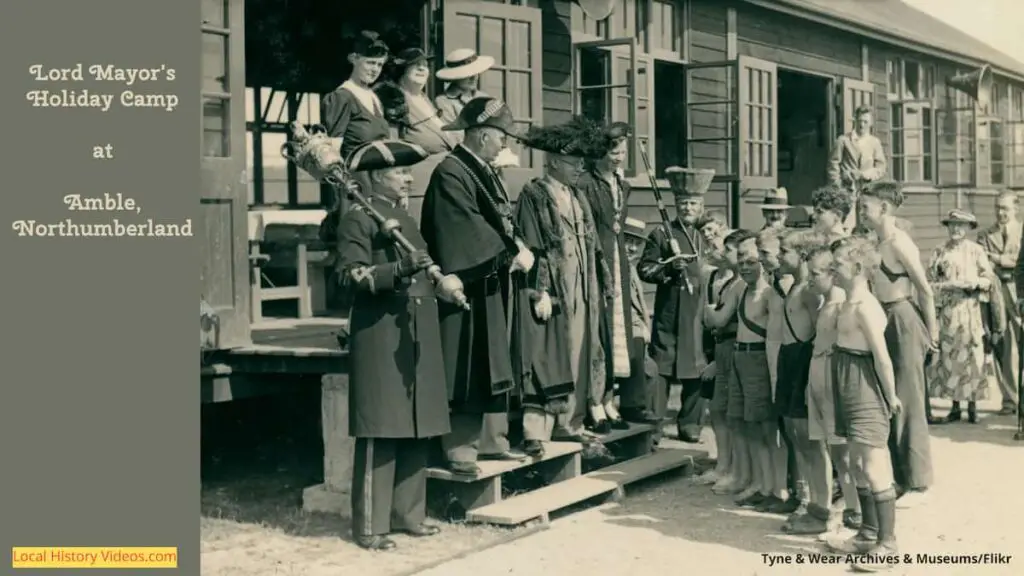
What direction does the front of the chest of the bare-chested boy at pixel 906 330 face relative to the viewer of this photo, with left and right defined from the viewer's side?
facing to the left of the viewer

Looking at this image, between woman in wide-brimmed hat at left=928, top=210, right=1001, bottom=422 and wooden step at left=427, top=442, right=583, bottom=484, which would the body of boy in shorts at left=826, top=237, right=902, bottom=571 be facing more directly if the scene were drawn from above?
the wooden step

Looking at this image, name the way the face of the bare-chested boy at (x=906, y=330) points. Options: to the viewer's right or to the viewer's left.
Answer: to the viewer's left

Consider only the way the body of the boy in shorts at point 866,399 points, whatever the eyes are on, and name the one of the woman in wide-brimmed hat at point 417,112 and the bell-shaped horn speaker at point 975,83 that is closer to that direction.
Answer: the woman in wide-brimmed hat

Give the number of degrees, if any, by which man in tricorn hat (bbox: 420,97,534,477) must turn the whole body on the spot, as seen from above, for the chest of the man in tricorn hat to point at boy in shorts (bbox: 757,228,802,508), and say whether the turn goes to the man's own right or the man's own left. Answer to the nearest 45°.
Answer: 0° — they already face them

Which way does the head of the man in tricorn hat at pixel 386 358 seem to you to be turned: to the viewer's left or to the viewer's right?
to the viewer's right

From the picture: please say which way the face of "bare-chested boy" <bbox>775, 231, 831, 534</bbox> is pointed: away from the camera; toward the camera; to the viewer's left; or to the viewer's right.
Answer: to the viewer's left

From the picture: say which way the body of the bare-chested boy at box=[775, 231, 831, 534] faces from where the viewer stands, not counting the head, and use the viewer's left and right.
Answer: facing to the left of the viewer

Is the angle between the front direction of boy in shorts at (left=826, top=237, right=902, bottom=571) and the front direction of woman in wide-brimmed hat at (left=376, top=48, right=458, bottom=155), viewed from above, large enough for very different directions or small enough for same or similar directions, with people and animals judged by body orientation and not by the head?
very different directions

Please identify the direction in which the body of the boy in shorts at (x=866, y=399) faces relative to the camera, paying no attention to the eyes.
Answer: to the viewer's left

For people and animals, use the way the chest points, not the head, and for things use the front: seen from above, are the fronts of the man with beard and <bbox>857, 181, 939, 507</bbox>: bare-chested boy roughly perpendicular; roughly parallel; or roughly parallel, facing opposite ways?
roughly perpendicular

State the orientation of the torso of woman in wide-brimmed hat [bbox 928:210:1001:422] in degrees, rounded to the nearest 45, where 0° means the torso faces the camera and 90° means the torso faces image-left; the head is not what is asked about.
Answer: approximately 0°

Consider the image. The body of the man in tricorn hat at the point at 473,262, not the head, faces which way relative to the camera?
to the viewer's right
